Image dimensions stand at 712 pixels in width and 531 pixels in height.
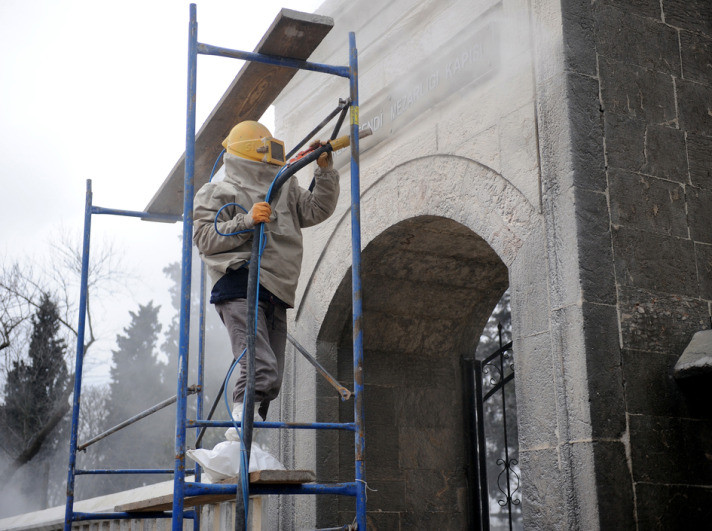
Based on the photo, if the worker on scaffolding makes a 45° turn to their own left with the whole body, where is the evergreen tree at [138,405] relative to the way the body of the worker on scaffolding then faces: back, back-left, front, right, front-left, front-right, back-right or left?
left
